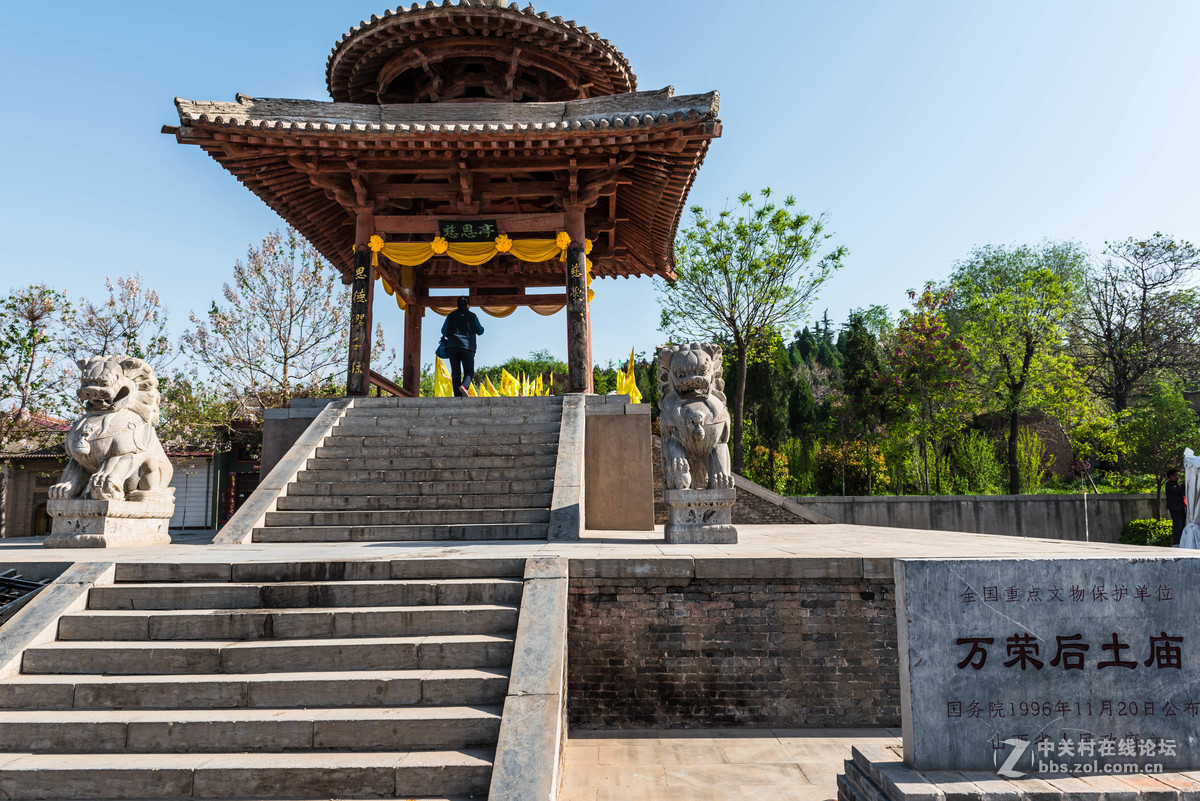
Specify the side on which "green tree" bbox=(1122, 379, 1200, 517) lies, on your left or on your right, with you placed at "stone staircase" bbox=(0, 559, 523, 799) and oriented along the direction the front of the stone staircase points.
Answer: on your left

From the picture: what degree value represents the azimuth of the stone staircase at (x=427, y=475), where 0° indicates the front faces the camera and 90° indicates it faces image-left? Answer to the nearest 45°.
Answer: approximately 0°

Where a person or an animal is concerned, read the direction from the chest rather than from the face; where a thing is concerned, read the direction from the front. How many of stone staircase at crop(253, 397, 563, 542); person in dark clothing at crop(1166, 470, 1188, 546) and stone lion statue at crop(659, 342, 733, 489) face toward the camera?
2

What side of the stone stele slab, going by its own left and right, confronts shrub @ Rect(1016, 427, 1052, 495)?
back

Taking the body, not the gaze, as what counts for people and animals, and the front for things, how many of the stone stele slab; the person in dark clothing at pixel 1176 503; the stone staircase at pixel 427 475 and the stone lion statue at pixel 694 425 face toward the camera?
3
